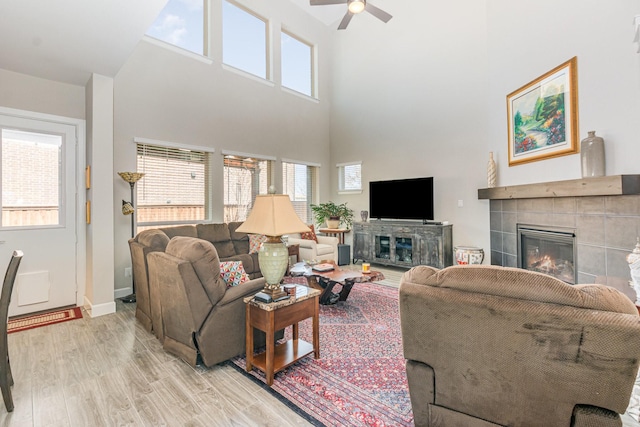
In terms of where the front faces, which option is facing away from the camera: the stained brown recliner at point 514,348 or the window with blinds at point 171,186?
the stained brown recliner

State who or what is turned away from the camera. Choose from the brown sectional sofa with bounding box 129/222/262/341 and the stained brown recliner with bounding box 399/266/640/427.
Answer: the stained brown recliner with bounding box 399/266/640/427

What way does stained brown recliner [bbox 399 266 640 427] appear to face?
away from the camera

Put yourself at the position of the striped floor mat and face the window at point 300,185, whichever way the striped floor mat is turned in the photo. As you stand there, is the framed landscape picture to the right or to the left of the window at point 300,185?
right

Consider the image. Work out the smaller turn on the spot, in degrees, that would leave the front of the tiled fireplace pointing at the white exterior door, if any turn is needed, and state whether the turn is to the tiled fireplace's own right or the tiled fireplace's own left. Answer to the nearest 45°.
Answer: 0° — it already faces it

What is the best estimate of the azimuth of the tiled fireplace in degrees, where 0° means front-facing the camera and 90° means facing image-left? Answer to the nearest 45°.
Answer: approximately 45°

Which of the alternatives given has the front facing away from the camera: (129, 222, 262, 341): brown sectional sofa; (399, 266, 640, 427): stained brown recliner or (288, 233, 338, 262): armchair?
(399, 266, 640, 427): stained brown recliner

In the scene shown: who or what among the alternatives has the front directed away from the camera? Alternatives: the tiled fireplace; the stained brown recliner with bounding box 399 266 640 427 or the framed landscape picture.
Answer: the stained brown recliner

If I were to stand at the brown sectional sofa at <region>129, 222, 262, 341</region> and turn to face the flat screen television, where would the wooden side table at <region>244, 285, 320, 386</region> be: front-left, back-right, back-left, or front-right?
front-right

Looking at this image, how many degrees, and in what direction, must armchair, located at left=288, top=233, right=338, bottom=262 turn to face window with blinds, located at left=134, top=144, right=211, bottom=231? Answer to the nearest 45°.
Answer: approximately 135° to its right

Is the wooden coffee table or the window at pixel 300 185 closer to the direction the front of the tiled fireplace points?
the wooden coffee table

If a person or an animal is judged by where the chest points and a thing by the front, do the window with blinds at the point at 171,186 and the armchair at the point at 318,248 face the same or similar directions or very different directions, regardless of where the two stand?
same or similar directions
